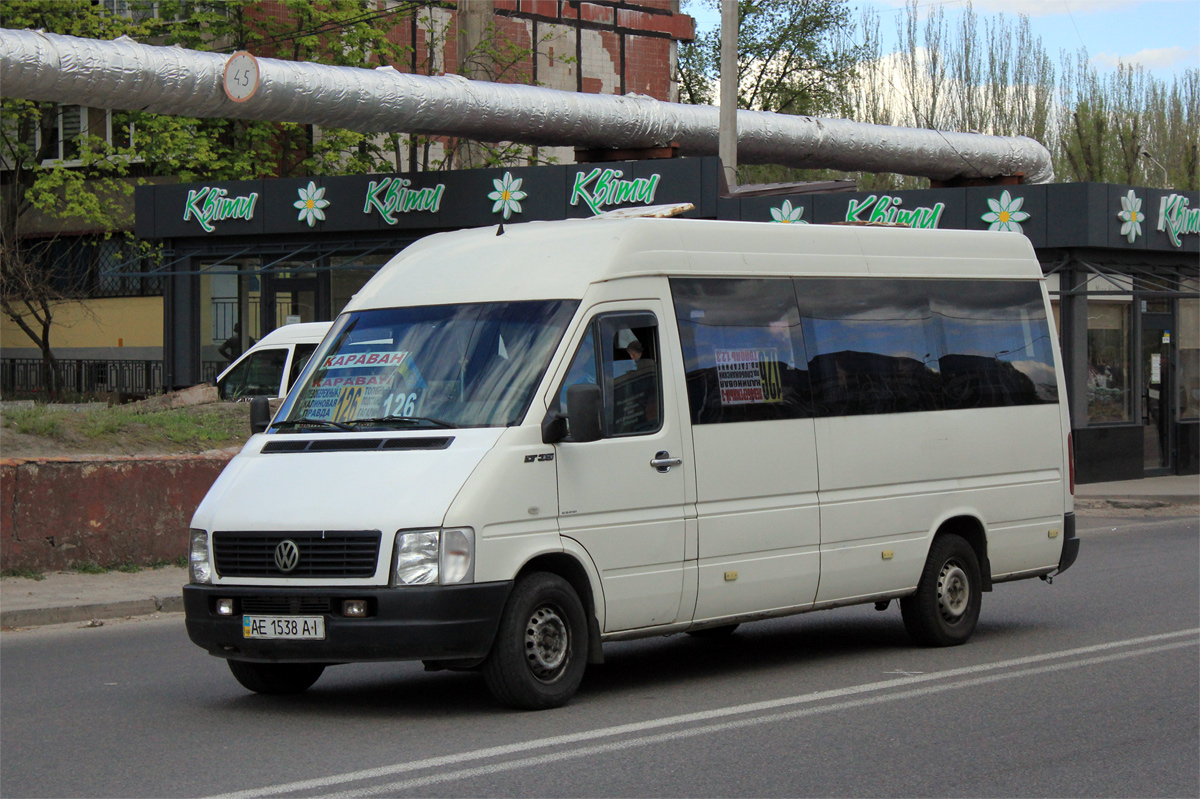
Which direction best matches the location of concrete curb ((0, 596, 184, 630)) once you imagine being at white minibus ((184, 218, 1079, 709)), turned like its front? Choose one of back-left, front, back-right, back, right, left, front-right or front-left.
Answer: right

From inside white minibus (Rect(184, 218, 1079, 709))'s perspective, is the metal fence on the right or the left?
on its right

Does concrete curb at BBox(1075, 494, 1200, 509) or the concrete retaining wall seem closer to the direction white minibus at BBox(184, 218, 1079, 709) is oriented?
the concrete retaining wall

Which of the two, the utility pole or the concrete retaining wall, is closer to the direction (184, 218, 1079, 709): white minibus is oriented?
the concrete retaining wall

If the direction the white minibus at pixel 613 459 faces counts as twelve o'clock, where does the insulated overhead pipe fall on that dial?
The insulated overhead pipe is roughly at 4 o'clock from the white minibus.

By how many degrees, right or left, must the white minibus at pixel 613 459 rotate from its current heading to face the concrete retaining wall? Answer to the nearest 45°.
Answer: approximately 90° to its right

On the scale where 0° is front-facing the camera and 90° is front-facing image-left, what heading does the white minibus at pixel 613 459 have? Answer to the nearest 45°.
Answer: approximately 45°

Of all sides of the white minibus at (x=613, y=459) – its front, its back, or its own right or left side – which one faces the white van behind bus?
right

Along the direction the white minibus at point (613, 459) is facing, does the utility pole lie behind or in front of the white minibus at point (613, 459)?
behind
